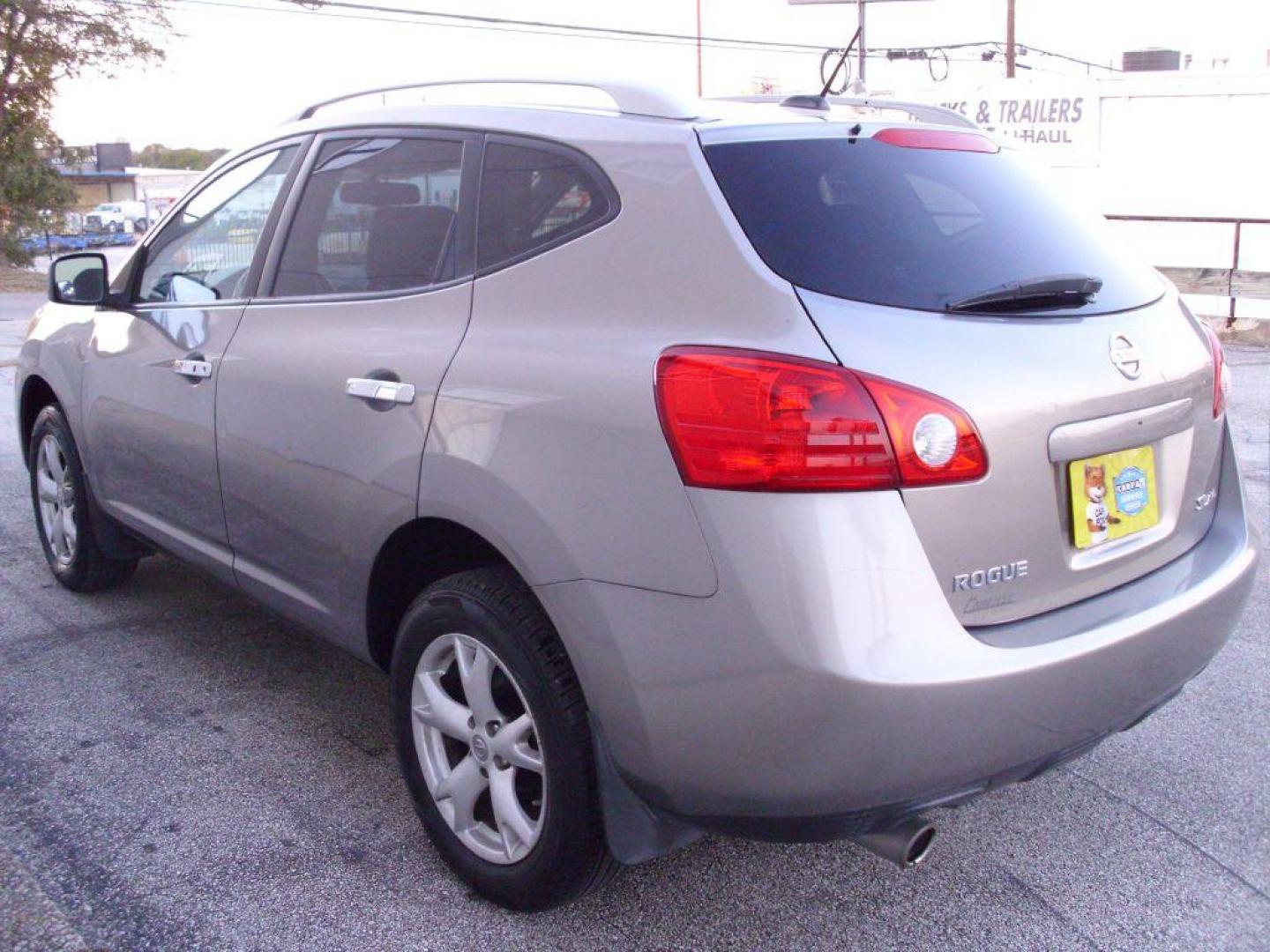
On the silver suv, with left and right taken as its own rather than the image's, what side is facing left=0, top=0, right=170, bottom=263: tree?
front

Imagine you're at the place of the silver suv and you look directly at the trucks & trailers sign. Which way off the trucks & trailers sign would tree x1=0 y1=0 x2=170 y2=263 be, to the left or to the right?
left

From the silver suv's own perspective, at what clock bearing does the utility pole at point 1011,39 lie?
The utility pole is roughly at 2 o'clock from the silver suv.

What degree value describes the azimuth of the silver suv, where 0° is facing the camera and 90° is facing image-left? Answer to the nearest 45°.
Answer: approximately 135°

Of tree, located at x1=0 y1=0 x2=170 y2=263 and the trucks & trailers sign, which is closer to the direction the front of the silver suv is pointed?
the tree

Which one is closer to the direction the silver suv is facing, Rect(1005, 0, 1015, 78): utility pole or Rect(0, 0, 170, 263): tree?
the tree

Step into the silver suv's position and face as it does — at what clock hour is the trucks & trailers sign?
The trucks & trailers sign is roughly at 2 o'clock from the silver suv.
